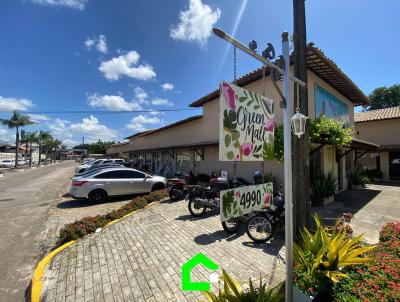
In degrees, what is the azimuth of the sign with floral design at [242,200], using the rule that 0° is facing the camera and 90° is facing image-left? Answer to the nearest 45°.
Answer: approximately 315°

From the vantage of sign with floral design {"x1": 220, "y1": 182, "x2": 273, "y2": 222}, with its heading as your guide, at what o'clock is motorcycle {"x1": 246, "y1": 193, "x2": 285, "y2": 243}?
The motorcycle is roughly at 8 o'clock from the sign with floral design.

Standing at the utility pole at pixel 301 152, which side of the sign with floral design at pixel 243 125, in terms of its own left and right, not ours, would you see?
left

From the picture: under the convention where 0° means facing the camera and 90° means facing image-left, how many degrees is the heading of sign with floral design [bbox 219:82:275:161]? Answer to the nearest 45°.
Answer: approximately 315°

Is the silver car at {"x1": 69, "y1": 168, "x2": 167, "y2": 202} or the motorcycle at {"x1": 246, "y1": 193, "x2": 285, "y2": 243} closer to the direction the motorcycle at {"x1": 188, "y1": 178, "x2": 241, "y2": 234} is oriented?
the motorcycle

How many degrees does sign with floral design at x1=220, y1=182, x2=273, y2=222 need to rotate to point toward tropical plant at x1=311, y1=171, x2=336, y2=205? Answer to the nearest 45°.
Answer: approximately 90° to its left

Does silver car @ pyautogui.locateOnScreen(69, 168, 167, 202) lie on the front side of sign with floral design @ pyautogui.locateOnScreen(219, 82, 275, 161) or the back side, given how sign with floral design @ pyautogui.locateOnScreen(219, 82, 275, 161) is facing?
on the back side
